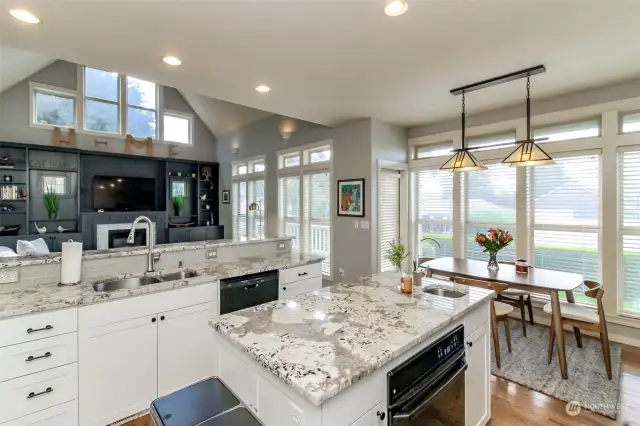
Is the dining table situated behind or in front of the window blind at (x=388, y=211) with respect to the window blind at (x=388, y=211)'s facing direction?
in front

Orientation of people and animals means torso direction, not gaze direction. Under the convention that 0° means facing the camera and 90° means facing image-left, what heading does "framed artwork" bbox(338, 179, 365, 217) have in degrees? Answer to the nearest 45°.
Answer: approximately 45°

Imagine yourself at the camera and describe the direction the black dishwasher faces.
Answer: facing the viewer and to the right of the viewer

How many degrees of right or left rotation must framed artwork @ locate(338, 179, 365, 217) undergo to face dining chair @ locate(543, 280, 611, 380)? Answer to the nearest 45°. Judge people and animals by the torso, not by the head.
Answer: approximately 90° to its left

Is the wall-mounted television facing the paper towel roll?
yes

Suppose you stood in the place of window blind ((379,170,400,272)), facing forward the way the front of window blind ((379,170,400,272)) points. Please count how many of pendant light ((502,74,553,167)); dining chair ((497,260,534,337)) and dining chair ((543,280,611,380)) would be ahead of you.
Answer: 3

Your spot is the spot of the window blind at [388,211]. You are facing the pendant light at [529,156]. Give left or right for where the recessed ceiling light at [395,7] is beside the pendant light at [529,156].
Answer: right

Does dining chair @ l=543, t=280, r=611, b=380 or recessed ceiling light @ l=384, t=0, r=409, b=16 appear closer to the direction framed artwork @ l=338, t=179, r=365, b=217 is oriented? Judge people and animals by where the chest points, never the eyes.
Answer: the recessed ceiling light

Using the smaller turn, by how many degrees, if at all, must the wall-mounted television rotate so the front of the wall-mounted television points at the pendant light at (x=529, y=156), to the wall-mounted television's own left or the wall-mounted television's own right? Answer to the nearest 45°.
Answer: approximately 45° to the wall-mounted television's own left

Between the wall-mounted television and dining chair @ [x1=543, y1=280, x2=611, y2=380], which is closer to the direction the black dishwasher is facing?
the dining chair

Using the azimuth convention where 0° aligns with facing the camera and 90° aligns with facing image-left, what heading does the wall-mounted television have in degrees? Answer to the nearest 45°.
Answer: approximately 0°

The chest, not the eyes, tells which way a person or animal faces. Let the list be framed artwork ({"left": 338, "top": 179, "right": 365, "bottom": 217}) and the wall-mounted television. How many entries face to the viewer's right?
0

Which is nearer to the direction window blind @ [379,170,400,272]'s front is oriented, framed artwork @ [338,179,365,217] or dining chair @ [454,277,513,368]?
the dining chair
